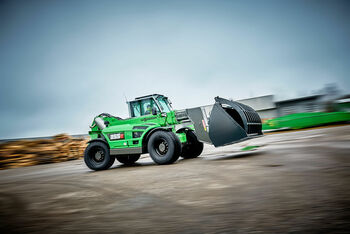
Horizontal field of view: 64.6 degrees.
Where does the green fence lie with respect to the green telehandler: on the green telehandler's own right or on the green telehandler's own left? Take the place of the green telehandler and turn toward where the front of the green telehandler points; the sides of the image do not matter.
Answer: on the green telehandler's own left

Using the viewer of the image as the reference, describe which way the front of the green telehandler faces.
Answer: facing the viewer and to the right of the viewer
